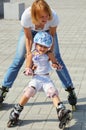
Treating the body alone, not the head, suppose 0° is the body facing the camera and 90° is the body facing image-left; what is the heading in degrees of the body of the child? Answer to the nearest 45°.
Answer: approximately 0°
